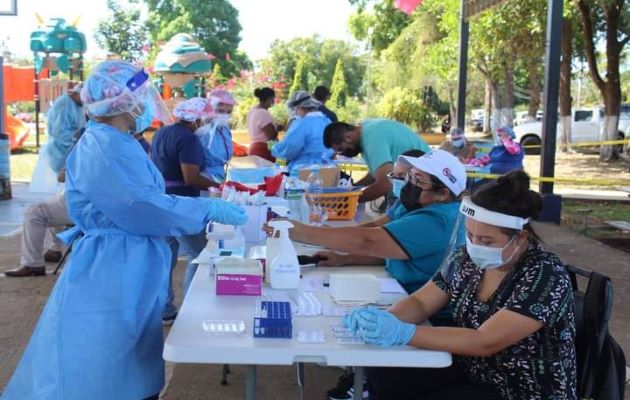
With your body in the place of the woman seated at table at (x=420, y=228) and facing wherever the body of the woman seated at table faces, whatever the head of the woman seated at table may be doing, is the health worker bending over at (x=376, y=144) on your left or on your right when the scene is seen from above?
on your right

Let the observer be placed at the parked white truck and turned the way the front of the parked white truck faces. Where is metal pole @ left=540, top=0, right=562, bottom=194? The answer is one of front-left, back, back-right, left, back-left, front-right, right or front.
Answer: left

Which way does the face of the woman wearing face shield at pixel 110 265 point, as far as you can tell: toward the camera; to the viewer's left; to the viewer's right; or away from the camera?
to the viewer's right

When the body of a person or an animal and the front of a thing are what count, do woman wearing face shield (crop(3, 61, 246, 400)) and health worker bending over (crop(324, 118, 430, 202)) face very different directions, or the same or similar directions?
very different directions

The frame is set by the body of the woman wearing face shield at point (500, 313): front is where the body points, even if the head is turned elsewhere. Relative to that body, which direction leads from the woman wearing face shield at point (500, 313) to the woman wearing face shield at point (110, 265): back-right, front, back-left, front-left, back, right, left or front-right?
front-right

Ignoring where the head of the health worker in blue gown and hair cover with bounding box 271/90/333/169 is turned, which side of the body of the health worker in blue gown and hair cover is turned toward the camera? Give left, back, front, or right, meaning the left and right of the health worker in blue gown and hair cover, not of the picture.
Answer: left

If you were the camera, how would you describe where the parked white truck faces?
facing to the left of the viewer

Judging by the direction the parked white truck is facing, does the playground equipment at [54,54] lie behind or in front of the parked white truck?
in front

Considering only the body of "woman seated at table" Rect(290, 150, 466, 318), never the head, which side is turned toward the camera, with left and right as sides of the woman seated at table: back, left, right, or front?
left

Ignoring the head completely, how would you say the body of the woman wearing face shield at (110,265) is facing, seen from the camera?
to the viewer's right

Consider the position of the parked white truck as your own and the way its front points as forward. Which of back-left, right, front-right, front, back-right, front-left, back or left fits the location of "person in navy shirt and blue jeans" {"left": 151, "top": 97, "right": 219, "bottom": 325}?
left

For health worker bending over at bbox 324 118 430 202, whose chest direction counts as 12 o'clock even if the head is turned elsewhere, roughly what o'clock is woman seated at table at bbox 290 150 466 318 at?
The woman seated at table is roughly at 9 o'clock from the health worker bending over.

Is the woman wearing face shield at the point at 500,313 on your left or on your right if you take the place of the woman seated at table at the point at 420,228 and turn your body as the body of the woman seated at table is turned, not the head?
on your left

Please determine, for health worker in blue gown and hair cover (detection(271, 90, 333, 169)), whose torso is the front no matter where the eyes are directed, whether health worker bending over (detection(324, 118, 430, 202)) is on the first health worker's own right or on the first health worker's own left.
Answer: on the first health worker's own left

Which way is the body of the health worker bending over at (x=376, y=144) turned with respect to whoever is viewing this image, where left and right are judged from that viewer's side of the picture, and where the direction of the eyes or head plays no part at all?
facing to the left of the viewer
